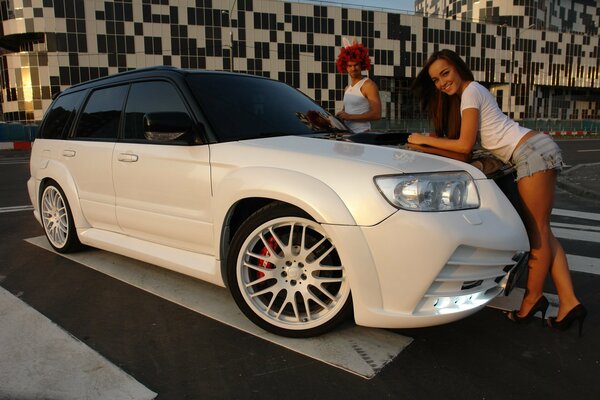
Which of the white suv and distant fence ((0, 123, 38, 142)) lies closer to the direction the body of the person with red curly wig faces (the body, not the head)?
the white suv

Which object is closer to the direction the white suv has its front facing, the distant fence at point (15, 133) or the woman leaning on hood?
the woman leaning on hood

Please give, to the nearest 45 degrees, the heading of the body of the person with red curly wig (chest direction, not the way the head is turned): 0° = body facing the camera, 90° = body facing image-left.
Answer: approximately 45°

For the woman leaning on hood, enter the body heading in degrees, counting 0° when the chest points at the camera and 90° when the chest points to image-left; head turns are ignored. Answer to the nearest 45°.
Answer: approximately 90°

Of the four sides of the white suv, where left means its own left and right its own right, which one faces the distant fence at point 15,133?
back

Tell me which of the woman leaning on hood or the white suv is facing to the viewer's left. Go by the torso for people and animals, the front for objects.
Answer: the woman leaning on hood

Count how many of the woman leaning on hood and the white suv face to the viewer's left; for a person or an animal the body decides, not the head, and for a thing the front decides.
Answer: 1

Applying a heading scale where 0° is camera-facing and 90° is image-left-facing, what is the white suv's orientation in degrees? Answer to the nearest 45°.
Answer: approximately 315°

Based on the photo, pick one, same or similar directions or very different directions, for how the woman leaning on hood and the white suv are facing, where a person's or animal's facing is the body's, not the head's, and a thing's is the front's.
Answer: very different directions

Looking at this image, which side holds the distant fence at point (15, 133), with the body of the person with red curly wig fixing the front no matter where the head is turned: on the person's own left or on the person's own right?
on the person's own right

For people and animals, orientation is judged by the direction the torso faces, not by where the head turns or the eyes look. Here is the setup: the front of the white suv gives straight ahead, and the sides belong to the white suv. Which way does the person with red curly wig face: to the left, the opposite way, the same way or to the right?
to the right

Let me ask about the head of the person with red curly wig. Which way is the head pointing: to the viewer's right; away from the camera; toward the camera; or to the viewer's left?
toward the camera
